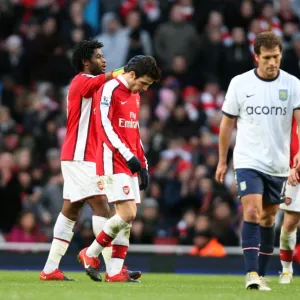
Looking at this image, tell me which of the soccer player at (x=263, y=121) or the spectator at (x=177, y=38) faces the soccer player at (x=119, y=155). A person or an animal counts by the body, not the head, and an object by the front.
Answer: the spectator

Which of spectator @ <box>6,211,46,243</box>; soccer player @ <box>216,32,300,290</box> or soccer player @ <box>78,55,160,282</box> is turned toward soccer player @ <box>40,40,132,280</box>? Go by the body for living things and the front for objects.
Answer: the spectator

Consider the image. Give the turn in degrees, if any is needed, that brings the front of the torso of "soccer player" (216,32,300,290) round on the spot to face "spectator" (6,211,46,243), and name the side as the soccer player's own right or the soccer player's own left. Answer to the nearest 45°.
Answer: approximately 135° to the soccer player's own right

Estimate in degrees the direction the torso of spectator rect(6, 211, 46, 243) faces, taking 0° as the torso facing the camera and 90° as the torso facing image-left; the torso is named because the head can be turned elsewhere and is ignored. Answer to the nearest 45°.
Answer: approximately 0°

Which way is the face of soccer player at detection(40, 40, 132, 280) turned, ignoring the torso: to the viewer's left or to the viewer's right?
to the viewer's right

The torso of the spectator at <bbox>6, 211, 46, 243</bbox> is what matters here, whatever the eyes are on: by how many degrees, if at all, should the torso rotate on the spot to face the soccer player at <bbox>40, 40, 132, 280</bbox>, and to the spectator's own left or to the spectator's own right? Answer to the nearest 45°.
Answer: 0° — they already face them

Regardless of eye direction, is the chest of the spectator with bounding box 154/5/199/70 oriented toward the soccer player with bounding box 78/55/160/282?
yes

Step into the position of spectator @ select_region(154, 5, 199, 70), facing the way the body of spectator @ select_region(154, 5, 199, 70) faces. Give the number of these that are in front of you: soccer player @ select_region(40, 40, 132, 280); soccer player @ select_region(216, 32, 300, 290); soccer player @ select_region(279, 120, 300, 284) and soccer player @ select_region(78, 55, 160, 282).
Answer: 4
